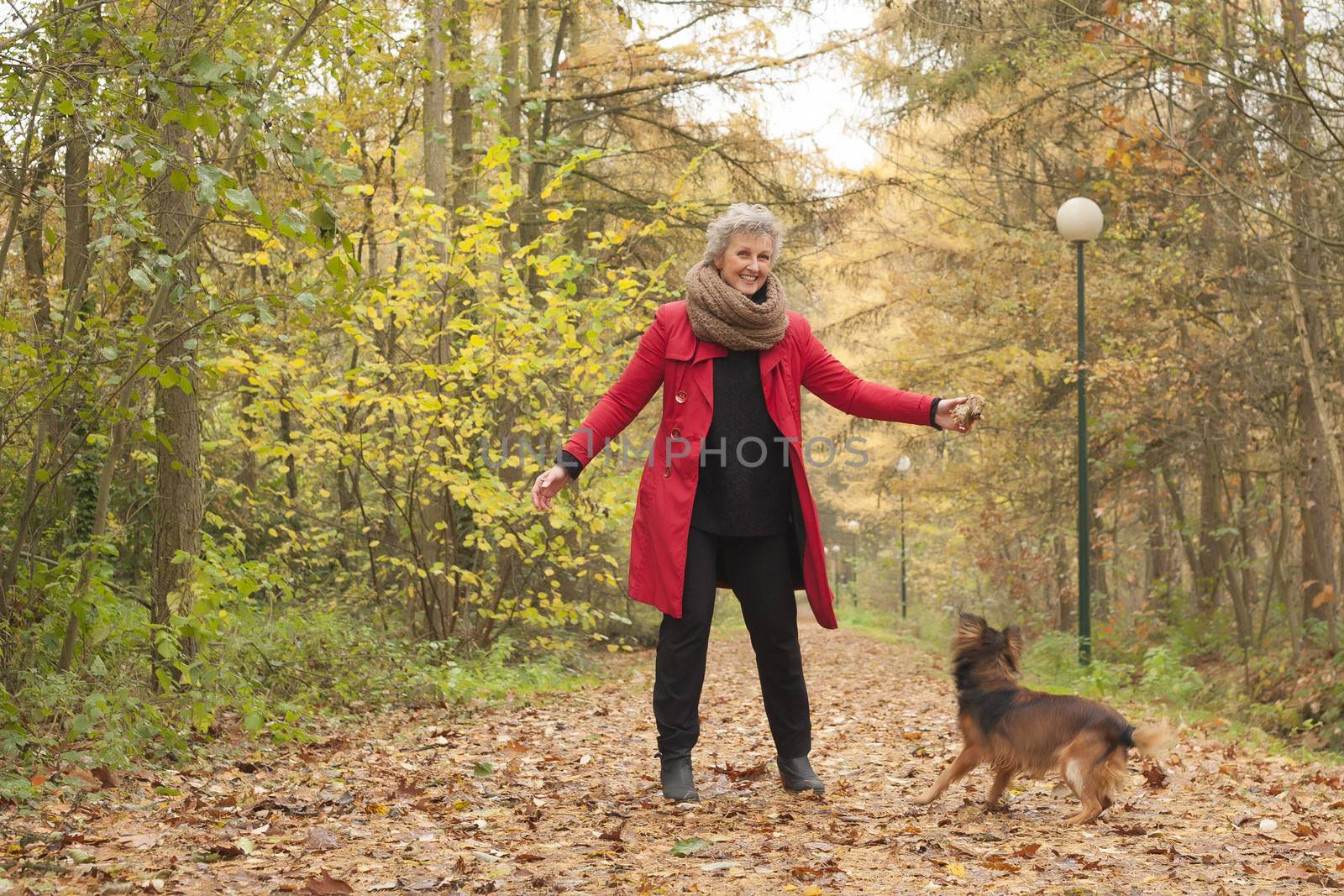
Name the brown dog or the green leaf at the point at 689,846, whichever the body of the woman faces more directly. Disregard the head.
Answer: the green leaf

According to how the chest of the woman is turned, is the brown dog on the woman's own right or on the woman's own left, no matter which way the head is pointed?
on the woman's own left

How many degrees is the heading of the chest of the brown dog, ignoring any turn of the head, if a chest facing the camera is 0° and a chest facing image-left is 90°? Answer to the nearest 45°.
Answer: approximately 90°

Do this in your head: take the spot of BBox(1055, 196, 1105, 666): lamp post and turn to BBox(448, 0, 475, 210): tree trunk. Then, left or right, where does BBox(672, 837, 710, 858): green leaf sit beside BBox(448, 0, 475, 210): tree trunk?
left

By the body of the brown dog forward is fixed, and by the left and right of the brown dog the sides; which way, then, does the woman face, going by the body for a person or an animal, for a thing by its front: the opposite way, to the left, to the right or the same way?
to the left

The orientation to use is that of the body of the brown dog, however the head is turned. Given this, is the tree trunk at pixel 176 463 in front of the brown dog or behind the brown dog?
in front

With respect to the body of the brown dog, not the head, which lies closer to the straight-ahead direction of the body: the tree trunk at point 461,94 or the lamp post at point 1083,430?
the tree trunk

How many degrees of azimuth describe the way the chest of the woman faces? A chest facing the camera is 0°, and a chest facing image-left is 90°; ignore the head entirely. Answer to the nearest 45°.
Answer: approximately 0°

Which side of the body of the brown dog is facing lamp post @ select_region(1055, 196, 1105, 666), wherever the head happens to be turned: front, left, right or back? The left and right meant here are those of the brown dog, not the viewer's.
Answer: right

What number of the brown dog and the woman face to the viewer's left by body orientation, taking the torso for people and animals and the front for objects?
1

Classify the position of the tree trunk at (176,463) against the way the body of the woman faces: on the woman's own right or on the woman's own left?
on the woman's own right

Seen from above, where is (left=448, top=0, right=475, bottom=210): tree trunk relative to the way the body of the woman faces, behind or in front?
behind
